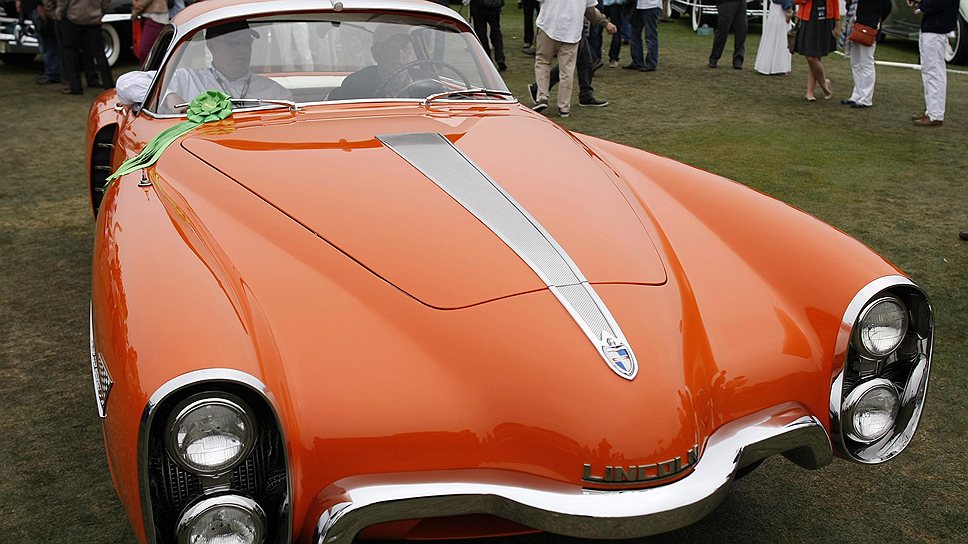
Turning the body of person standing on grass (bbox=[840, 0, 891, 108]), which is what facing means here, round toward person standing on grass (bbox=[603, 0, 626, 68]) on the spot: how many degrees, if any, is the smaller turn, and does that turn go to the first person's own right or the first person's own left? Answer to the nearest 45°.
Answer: approximately 45° to the first person's own right

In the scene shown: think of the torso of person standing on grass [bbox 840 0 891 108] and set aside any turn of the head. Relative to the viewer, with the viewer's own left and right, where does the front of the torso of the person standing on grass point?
facing to the left of the viewer

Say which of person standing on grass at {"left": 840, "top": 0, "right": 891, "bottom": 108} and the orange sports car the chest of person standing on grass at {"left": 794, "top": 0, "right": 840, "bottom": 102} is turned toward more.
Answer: the orange sports car

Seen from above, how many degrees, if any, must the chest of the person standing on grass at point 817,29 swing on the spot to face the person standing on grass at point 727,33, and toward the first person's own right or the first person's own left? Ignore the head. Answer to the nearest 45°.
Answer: approximately 135° to the first person's own right

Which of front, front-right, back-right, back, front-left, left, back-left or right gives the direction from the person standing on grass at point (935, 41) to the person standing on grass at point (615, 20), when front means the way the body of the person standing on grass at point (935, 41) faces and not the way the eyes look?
front-right

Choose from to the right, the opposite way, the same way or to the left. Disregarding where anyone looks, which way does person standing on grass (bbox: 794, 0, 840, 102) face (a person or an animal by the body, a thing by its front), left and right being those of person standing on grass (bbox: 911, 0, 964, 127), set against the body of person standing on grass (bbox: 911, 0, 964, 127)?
to the left

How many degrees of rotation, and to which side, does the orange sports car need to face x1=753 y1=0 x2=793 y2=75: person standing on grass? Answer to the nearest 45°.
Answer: approximately 135° to its left

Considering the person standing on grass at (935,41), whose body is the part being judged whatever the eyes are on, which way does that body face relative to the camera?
to the viewer's left

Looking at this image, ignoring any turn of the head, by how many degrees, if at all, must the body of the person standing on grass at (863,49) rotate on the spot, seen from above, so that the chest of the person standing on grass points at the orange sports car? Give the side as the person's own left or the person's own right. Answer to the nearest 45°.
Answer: approximately 90° to the person's own left

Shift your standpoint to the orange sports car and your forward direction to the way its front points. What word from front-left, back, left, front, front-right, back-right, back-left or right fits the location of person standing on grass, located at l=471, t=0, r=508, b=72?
back-left
